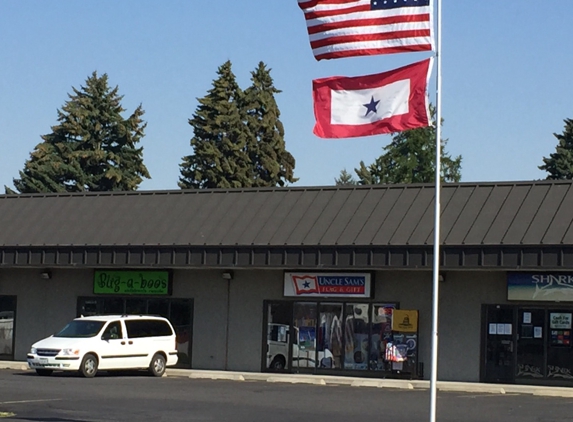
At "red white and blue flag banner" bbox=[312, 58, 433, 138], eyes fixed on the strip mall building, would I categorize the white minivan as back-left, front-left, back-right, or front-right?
front-left

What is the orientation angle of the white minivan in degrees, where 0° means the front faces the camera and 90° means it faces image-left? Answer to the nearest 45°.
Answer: approximately 45°

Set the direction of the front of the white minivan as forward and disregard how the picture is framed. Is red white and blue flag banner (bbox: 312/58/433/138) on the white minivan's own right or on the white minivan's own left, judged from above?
on the white minivan's own left
